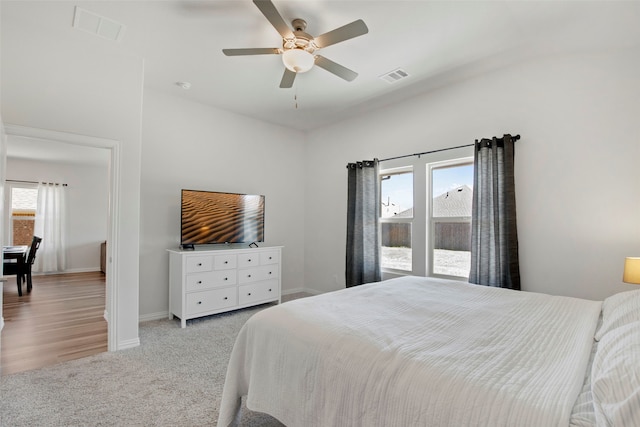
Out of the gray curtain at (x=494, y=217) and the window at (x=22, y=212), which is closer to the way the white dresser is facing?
the gray curtain

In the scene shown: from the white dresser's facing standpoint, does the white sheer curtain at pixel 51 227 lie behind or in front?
behind

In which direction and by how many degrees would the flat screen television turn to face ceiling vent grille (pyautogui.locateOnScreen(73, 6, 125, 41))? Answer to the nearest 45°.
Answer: approximately 90° to its right

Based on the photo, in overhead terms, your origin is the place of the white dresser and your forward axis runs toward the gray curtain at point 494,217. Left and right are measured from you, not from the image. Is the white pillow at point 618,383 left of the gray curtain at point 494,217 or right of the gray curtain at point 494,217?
right

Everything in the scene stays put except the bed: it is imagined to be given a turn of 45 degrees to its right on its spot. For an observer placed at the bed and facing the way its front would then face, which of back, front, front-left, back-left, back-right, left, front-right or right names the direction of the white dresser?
front-left

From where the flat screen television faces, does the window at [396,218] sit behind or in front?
in front

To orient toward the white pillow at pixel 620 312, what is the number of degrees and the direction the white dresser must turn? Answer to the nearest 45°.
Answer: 0° — it already faces it

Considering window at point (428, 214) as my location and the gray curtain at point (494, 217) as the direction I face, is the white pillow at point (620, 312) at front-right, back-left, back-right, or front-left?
front-right

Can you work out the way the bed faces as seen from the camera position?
facing away from the viewer and to the left of the viewer

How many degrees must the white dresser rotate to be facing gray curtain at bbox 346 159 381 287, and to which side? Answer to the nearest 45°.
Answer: approximately 45° to its left

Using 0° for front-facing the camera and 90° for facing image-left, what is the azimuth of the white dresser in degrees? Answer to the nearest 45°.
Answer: approximately 315°

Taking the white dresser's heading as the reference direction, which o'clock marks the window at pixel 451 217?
The window is roughly at 11 o'clock from the white dresser.

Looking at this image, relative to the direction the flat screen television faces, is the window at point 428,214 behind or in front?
in front

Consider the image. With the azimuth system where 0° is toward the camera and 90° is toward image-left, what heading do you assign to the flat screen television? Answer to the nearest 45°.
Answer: approximately 315°

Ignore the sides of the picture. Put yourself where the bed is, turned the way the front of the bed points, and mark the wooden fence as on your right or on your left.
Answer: on your right

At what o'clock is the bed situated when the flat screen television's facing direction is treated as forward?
The bed is roughly at 1 o'clock from the flat screen television.

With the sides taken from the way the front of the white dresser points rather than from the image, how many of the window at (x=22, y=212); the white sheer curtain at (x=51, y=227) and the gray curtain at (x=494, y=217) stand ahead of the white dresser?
1
